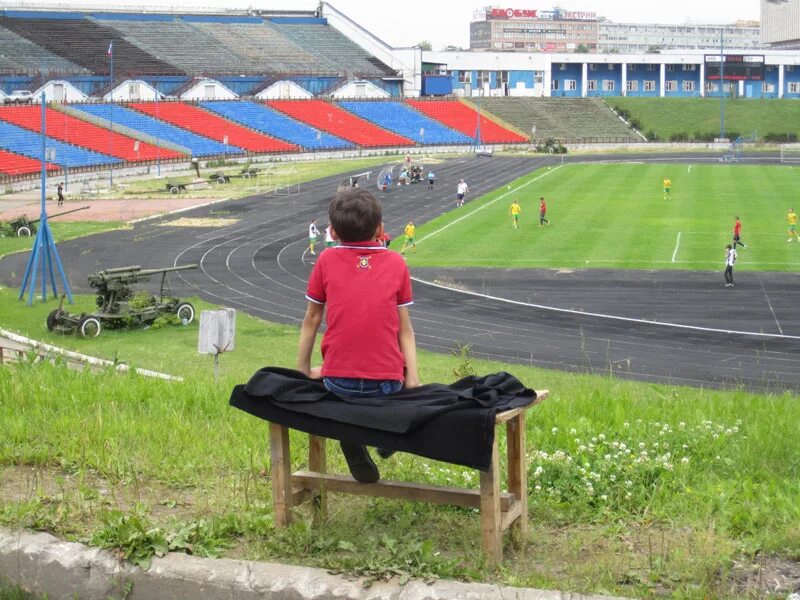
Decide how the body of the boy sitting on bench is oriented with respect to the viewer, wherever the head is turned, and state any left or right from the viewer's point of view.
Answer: facing away from the viewer

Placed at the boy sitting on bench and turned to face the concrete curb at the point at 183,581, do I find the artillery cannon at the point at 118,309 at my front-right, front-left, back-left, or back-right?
back-right
